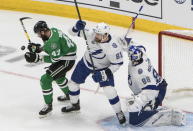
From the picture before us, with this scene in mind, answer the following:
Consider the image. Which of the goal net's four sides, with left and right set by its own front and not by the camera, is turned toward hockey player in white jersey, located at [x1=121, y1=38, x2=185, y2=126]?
front

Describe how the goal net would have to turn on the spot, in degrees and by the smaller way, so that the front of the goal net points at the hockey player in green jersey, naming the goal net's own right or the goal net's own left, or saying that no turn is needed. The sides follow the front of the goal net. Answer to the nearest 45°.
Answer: approximately 45° to the goal net's own right

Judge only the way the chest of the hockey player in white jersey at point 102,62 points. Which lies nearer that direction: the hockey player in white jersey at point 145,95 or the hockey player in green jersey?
the hockey player in green jersey

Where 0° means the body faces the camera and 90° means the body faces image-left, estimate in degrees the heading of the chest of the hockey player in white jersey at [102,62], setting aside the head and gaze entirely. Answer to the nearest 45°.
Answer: approximately 45°

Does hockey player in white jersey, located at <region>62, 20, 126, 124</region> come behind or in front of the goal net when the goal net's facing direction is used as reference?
in front

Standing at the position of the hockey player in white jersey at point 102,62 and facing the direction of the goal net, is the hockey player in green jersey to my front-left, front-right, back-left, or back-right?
back-left

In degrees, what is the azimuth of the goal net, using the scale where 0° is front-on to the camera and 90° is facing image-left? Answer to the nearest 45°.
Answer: approximately 45°

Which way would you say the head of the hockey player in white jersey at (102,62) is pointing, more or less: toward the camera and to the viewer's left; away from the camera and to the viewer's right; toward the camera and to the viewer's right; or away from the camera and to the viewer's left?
toward the camera and to the viewer's left

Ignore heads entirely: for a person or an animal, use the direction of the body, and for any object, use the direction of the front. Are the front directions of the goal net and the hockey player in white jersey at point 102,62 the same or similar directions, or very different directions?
same or similar directions

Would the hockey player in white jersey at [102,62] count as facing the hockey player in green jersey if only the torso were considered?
no
